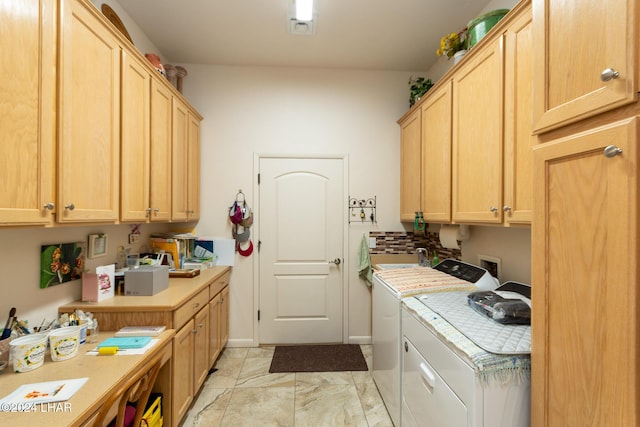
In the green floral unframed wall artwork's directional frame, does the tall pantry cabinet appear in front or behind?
in front

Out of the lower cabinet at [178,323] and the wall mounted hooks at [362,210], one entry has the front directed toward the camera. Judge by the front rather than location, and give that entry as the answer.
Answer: the wall mounted hooks

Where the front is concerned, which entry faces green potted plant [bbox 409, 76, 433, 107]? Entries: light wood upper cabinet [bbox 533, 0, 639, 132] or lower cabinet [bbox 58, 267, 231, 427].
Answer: the lower cabinet

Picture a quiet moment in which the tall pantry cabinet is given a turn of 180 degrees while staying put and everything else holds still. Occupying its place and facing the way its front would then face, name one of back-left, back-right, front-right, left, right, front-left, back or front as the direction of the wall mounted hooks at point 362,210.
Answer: left

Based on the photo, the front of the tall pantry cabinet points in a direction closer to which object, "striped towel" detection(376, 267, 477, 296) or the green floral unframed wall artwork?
the green floral unframed wall artwork

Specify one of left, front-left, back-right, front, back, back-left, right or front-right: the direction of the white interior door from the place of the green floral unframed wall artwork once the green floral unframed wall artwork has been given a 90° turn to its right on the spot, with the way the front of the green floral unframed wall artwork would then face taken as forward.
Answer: back-left

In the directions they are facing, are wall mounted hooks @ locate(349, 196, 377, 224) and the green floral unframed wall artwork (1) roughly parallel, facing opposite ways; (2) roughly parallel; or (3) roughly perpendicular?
roughly perpendicular

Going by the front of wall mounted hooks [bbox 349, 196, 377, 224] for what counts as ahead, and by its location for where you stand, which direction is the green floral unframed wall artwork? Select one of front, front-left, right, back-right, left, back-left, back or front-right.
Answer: front-right

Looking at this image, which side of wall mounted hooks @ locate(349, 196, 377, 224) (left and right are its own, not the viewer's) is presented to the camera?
front

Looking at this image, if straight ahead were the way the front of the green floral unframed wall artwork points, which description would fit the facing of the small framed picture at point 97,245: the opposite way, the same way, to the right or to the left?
the same way

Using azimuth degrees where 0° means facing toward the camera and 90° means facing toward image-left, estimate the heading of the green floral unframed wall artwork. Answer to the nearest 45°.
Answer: approximately 315°

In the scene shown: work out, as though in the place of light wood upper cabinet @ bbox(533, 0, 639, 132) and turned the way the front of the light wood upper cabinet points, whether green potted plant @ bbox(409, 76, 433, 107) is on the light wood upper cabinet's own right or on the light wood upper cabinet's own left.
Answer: on the light wood upper cabinet's own right

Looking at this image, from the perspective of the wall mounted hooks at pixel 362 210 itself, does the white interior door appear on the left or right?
on its right

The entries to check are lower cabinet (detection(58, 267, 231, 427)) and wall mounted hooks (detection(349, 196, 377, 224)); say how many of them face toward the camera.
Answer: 1

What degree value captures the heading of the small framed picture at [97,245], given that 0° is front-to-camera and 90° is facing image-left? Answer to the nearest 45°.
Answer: approximately 315°

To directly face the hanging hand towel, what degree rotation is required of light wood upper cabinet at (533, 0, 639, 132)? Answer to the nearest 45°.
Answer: approximately 90° to its right

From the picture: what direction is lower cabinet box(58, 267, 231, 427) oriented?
to the viewer's right

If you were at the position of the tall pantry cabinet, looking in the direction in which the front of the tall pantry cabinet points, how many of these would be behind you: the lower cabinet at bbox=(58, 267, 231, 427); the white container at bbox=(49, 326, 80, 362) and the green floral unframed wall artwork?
0

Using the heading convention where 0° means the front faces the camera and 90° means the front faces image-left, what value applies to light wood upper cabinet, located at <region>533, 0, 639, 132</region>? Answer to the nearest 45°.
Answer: approximately 45°
